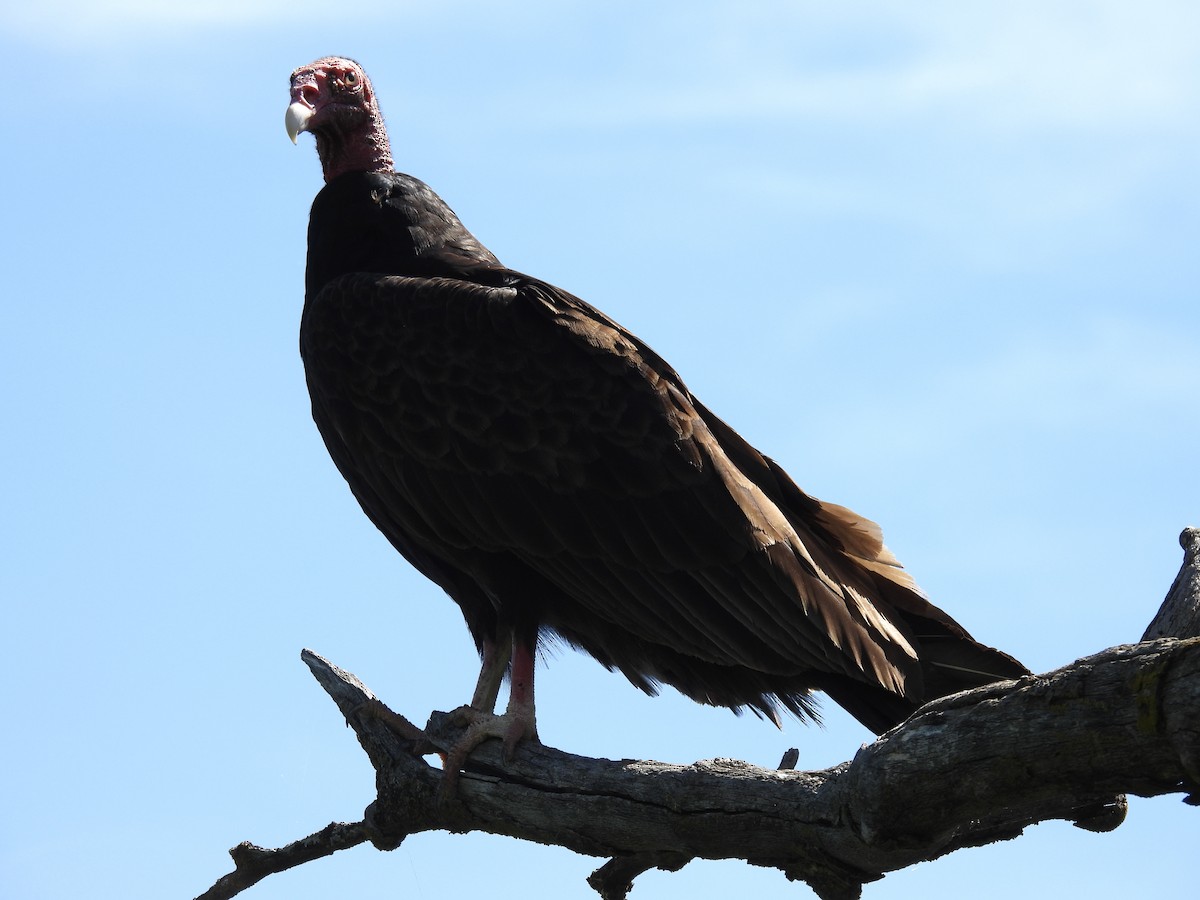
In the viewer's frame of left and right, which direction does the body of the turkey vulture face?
facing to the left of the viewer
